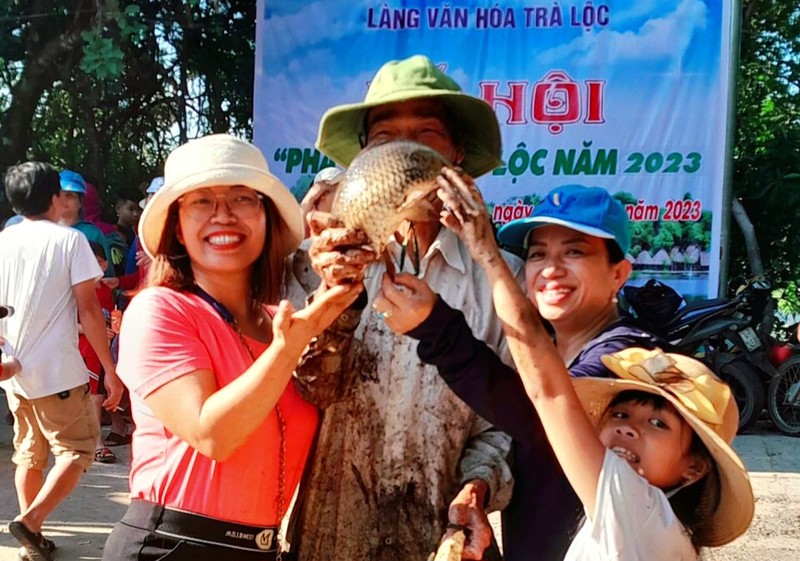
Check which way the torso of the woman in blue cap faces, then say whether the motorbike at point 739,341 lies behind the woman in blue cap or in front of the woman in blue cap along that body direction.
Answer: behind

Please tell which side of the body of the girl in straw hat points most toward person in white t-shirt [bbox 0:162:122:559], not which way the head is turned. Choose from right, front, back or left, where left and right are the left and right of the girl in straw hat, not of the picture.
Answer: right

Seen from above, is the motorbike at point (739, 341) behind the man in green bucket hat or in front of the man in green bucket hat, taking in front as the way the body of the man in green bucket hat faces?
behind

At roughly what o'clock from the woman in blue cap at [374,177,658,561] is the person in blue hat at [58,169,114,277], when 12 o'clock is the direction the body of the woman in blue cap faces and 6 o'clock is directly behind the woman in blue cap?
The person in blue hat is roughly at 3 o'clock from the woman in blue cap.

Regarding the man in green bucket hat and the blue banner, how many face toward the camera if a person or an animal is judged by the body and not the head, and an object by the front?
2

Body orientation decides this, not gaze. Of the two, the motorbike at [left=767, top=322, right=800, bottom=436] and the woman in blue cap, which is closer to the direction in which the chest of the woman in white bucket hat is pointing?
the woman in blue cap

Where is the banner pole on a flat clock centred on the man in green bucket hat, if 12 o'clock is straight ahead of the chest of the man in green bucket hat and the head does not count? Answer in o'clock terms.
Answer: The banner pole is roughly at 7 o'clock from the man in green bucket hat.
